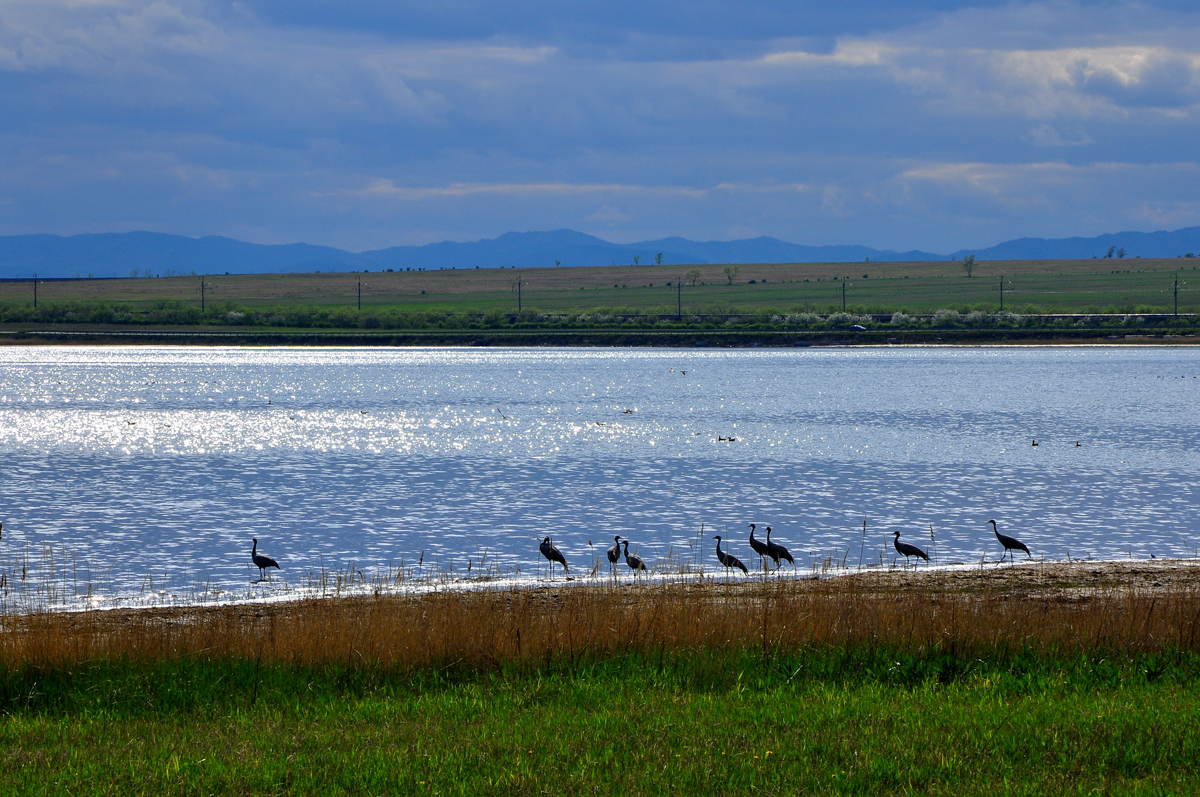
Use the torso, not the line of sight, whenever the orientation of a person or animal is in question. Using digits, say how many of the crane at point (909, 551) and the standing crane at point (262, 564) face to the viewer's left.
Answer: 2

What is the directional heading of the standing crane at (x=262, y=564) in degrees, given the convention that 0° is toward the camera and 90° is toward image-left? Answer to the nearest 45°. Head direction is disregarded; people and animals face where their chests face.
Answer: approximately 90°

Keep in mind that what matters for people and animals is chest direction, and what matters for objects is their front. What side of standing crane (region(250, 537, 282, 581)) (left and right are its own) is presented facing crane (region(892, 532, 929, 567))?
back

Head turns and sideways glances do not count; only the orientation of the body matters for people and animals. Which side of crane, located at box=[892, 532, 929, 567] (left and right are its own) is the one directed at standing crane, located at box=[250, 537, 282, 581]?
front

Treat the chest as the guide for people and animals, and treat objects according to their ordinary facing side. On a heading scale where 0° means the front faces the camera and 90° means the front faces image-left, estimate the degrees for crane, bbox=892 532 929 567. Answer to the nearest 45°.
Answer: approximately 90°
